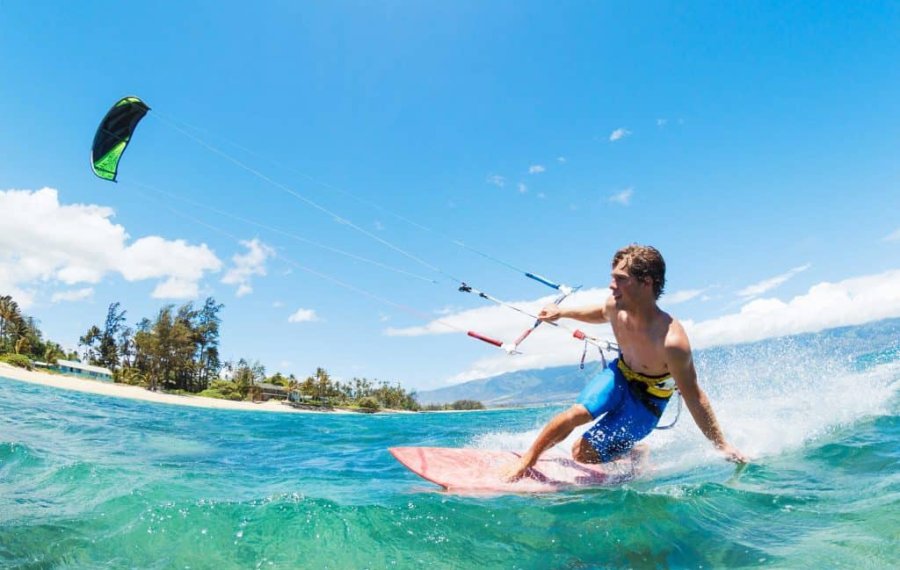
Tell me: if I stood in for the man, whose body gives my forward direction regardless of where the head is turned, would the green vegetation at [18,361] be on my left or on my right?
on my right

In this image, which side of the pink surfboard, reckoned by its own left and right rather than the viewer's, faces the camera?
left

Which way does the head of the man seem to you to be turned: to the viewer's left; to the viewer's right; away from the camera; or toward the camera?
to the viewer's left
